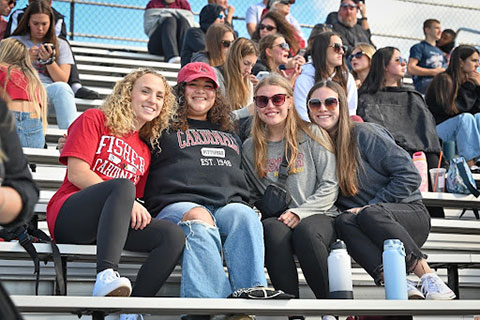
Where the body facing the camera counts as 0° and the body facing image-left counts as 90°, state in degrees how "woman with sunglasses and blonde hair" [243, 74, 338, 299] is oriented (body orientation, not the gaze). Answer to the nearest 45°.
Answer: approximately 0°

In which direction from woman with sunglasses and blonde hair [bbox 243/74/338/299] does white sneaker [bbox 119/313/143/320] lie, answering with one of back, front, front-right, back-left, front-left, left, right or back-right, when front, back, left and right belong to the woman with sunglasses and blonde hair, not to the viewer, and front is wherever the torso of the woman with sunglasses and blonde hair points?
front-right

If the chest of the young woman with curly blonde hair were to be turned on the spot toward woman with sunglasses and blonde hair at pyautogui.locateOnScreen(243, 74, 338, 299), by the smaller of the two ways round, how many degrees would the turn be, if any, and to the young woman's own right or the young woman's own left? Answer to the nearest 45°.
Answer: approximately 90° to the young woman's own left

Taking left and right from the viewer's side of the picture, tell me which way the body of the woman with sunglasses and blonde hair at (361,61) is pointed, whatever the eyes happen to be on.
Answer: facing the viewer and to the left of the viewer

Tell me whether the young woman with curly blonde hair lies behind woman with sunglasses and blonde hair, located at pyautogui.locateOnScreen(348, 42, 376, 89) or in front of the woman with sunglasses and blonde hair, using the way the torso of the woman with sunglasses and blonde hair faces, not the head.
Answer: in front

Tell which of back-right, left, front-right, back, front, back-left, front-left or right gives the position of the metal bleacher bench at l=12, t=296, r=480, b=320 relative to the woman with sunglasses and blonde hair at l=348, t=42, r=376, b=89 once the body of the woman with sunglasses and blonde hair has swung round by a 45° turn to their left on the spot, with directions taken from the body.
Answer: front

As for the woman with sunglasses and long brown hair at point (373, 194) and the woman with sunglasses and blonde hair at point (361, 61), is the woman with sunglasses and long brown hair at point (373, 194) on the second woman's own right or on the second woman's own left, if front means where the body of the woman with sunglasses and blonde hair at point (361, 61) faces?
on the second woman's own left

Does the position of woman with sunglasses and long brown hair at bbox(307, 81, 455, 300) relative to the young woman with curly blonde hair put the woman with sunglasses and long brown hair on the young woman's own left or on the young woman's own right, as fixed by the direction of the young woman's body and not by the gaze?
on the young woman's own left
